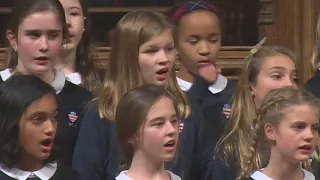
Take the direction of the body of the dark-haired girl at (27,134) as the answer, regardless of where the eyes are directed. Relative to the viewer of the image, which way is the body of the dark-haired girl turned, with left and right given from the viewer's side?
facing the viewer and to the right of the viewer

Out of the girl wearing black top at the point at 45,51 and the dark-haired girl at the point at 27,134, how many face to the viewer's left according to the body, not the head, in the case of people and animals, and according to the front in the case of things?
0

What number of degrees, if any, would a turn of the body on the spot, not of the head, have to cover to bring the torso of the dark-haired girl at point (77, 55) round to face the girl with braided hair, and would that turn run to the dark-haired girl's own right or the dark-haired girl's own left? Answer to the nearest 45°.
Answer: approximately 90° to the dark-haired girl's own left

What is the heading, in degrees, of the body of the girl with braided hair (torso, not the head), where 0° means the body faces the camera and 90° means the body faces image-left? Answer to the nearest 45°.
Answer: approximately 315°

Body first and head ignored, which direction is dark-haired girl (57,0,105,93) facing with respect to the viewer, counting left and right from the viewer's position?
facing the viewer and to the left of the viewer
